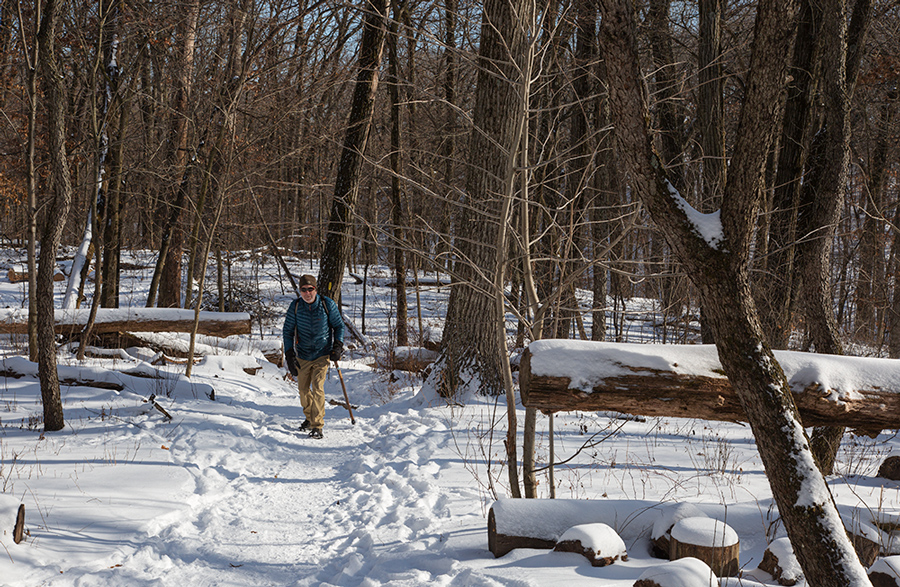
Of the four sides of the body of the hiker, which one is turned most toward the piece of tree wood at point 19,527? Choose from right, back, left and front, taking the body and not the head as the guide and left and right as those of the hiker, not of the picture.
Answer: front

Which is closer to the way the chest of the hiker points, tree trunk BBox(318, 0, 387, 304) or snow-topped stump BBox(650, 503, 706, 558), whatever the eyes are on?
the snow-topped stump

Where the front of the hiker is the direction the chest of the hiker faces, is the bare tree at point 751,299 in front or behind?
in front

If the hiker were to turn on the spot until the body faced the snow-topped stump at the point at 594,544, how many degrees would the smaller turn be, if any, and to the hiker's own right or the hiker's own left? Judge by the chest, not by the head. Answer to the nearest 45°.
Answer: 0° — they already face it

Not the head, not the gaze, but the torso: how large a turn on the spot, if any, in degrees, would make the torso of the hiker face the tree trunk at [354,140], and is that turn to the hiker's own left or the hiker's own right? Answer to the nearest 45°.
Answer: approximately 180°

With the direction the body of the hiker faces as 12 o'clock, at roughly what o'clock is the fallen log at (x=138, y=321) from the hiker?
The fallen log is roughly at 5 o'clock from the hiker.

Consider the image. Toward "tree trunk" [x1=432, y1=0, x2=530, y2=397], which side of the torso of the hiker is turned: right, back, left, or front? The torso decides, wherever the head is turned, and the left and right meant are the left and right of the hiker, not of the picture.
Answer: back

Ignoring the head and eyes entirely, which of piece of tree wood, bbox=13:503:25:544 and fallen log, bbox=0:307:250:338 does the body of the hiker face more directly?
the piece of tree wood

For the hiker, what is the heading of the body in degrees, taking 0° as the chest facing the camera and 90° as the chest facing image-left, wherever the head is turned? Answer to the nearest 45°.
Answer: approximately 0°

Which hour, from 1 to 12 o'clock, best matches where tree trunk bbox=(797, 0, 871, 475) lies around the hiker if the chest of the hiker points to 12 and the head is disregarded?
The tree trunk is roughly at 10 o'clock from the hiker.

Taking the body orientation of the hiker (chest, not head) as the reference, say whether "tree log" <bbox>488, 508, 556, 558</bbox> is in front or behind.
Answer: in front
